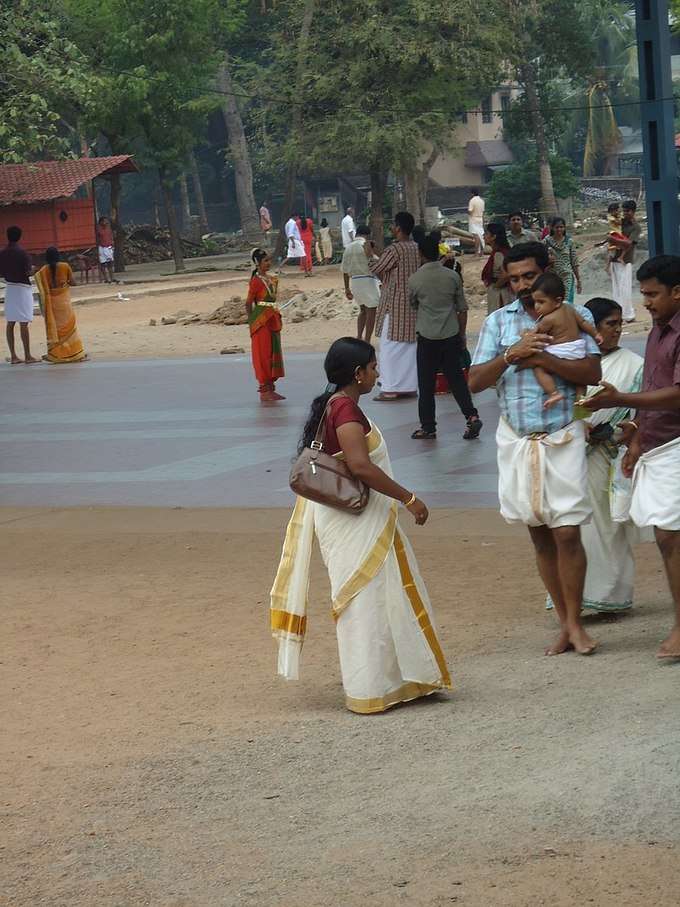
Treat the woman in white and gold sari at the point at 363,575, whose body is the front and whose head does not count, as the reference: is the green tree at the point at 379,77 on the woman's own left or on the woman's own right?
on the woman's own left

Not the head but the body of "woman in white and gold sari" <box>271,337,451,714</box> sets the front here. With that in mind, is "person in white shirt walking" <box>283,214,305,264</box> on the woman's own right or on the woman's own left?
on the woman's own left

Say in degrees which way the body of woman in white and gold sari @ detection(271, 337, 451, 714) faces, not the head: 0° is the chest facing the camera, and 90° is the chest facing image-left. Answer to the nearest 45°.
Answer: approximately 270°

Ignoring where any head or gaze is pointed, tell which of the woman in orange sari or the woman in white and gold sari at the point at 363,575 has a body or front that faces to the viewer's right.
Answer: the woman in white and gold sari

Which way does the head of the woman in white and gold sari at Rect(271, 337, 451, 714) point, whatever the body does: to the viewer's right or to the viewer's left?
to the viewer's right

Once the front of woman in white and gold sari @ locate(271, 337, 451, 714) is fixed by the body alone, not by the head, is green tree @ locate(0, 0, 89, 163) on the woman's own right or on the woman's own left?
on the woman's own left

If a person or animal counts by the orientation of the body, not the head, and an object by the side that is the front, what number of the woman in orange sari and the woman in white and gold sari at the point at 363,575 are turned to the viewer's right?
1

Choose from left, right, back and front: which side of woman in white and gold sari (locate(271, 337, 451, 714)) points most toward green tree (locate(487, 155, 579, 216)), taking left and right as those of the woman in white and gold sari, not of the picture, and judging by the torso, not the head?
left

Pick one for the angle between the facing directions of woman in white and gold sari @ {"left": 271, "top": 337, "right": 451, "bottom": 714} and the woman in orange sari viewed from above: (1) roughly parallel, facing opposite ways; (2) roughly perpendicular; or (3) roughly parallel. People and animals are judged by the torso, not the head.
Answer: roughly perpendicular
